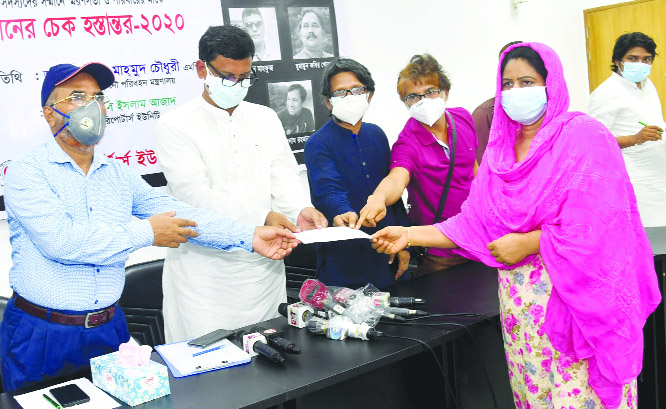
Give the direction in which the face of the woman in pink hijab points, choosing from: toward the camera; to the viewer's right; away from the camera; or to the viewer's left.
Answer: toward the camera

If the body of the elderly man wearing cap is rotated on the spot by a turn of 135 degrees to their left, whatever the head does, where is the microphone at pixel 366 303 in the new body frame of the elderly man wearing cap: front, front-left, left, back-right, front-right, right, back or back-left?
right

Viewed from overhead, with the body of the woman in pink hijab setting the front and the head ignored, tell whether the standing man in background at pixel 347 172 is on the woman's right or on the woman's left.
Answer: on the woman's right

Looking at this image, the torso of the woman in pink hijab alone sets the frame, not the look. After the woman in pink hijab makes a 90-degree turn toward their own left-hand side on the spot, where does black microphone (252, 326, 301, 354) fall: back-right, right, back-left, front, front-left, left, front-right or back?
back-right

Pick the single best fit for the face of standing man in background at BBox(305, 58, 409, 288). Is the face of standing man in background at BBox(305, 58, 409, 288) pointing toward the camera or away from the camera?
toward the camera

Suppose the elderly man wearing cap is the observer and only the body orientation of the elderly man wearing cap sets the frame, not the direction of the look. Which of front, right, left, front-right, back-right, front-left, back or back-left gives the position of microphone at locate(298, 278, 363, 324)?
front-left

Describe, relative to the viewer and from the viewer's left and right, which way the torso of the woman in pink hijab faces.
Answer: facing the viewer and to the left of the viewer

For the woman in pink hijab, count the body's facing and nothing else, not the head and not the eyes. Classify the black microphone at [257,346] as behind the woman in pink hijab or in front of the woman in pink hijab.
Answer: in front

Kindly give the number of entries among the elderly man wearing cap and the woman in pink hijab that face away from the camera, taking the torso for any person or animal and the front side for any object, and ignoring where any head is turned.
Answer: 0

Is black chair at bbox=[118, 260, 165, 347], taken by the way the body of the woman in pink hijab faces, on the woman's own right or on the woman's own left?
on the woman's own right

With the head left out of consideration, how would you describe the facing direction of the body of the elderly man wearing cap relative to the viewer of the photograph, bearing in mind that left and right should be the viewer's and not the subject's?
facing the viewer and to the right of the viewer

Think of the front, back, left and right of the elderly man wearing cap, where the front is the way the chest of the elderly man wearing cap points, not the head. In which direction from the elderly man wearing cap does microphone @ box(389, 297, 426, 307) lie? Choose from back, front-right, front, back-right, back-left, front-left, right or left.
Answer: front-left
